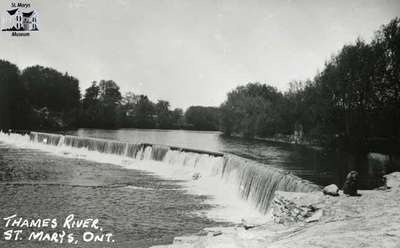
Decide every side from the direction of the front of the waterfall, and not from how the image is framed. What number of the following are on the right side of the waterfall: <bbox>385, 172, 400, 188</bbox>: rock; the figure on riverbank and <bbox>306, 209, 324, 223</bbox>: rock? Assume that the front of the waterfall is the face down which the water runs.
0

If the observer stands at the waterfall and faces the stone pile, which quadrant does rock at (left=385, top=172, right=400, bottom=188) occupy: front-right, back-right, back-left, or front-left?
front-left

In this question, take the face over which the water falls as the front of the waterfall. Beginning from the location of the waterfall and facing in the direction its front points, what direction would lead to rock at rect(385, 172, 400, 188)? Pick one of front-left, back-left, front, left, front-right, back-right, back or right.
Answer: left

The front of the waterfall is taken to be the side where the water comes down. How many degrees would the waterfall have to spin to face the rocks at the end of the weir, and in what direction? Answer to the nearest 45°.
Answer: approximately 45° to its left

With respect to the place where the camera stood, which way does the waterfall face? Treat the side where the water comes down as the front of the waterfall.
facing the viewer and to the left of the viewer

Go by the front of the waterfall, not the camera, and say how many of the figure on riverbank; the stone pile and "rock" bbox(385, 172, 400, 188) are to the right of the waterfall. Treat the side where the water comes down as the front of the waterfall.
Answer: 0

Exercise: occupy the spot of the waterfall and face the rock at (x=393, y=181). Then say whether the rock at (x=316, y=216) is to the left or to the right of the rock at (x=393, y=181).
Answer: right

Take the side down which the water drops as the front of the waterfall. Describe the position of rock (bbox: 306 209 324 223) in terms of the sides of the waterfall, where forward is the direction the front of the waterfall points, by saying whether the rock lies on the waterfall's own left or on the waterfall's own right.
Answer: on the waterfall's own left

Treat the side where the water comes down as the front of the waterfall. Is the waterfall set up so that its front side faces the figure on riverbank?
no

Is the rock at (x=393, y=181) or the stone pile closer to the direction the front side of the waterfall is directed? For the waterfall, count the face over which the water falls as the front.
the stone pile
